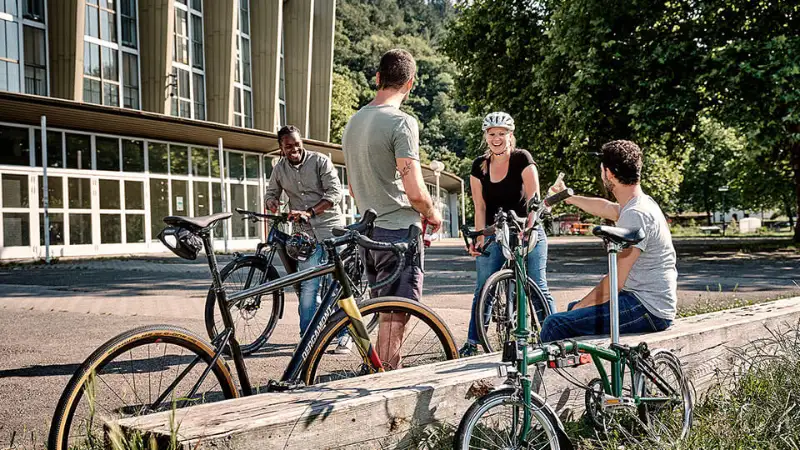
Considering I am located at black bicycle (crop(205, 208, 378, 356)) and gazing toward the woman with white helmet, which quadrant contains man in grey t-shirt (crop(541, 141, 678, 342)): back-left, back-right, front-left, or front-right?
front-right

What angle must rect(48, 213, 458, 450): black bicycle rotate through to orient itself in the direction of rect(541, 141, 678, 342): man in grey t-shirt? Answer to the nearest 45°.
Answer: approximately 45° to its right

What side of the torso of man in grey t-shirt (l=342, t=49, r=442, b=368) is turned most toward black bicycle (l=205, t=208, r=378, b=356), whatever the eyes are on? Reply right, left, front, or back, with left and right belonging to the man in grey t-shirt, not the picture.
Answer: left

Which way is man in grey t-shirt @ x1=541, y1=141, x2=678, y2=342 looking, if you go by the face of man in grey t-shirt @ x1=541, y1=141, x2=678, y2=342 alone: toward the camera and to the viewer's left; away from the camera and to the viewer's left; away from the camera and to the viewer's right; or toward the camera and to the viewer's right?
away from the camera and to the viewer's left

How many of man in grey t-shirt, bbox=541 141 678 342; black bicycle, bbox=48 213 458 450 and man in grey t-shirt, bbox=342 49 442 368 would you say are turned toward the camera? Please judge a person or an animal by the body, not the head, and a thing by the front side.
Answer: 0

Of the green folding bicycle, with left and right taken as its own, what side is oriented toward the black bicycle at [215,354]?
front

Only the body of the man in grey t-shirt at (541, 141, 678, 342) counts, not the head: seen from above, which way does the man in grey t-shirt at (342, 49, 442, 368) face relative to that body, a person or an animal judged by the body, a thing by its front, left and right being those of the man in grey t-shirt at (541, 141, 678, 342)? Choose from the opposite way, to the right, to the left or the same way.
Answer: to the right

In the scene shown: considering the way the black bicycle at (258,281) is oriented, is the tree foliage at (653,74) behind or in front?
behind

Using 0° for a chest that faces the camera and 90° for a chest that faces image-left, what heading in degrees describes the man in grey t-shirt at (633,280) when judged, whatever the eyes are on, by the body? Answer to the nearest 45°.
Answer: approximately 135°

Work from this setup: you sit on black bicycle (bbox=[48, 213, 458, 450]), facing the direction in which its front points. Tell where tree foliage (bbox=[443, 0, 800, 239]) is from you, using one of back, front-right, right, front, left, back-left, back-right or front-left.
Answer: front

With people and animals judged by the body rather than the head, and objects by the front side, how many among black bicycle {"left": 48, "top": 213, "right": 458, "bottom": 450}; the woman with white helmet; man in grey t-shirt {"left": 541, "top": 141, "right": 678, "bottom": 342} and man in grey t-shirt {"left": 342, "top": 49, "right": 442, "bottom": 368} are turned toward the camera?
1

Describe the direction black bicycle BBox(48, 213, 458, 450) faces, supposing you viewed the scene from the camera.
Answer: facing away from the viewer and to the right of the viewer

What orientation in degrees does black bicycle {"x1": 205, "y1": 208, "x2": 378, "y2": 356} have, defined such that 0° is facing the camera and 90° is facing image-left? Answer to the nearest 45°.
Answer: approximately 45°

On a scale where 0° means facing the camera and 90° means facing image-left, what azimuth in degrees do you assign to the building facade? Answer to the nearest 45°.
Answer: approximately 315°

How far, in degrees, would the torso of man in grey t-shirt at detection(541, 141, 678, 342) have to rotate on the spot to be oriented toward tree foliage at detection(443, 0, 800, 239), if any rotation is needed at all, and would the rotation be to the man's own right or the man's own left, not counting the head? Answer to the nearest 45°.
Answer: approximately 45° to the man's own right

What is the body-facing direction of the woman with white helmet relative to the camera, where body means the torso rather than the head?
toward the camera
